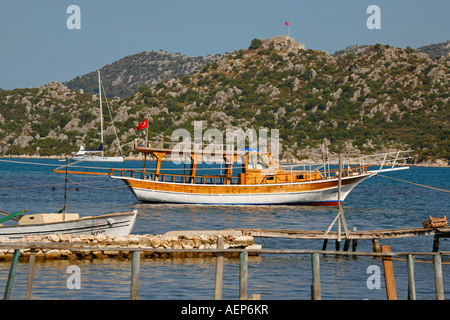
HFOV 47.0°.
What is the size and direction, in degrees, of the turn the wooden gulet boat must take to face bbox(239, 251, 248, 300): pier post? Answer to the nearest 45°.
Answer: approximately 90° to its right

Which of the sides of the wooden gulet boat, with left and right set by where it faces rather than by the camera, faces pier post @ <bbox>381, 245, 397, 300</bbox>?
right

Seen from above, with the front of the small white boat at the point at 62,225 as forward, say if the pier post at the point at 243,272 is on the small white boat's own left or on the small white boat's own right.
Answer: on the small white boat's own right

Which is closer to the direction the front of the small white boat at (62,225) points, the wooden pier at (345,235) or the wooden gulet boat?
the wooden pier

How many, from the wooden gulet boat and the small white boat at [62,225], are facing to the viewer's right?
2

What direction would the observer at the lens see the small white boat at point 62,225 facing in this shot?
facing to the right of the viewer

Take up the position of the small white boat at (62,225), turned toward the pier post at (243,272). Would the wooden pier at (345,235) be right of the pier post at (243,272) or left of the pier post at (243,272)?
left

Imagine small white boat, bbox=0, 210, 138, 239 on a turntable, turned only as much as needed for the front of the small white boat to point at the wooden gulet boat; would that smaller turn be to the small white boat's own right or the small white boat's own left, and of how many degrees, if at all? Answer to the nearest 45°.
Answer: approximately 45° to the small white boat's own left

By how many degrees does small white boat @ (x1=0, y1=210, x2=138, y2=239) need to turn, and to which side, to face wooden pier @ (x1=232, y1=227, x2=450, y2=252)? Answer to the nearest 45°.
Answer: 0° — it already faces it

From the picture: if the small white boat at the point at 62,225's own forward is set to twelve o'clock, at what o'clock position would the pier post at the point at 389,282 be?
The pier post is roughly at 2 o'clock from the small white boat.

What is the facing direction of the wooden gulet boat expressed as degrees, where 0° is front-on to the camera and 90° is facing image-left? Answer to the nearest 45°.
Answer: approximately 270°
